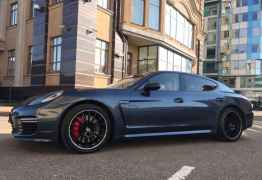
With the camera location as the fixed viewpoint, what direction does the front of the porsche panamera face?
facing the viewer and to the left of the viewer

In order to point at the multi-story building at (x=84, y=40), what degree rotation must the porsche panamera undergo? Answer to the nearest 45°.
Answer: approximately 135° to its right
